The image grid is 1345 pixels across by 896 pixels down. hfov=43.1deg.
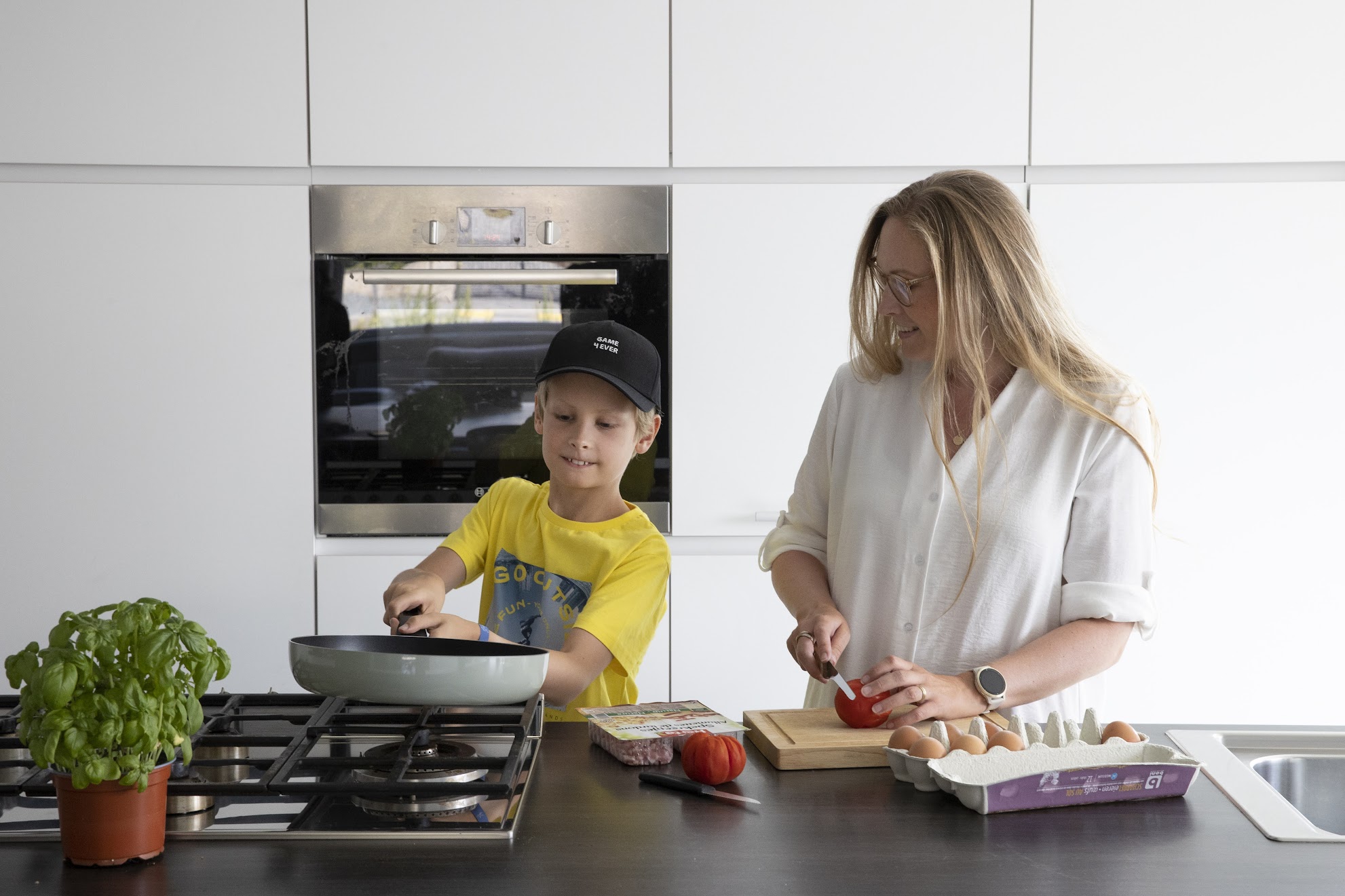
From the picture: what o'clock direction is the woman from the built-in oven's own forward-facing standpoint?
The woman is roughly at 11 o'clock from the built-in oven.

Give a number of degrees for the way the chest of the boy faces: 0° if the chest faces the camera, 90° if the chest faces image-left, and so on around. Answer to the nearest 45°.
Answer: approximately 45°

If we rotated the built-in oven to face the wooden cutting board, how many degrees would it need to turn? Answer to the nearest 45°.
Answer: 0° — it already faces it

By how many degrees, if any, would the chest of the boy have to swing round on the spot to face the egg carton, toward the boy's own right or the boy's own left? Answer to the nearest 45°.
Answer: approximately 90° to the boy's own left

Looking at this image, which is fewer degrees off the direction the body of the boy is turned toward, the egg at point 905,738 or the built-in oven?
the egg

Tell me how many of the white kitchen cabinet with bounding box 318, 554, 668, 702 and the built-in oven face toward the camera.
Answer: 2

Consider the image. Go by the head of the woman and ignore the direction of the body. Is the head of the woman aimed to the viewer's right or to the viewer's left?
to the viewer's left
